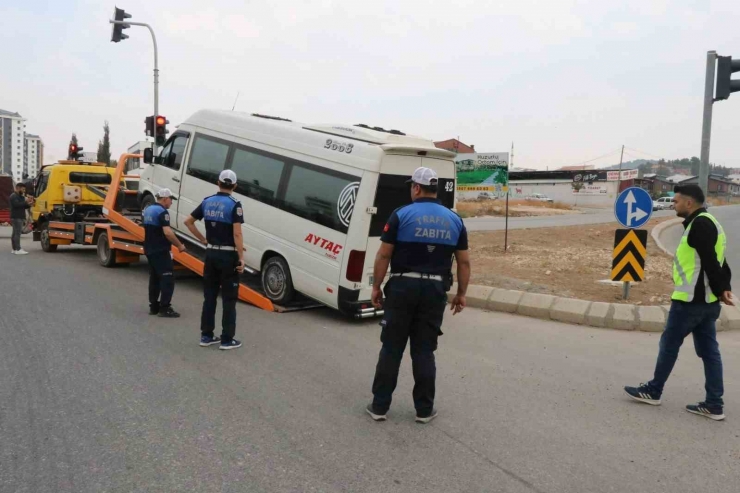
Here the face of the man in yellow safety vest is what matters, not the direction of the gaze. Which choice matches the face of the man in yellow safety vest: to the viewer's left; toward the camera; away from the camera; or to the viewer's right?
to the viewer's left

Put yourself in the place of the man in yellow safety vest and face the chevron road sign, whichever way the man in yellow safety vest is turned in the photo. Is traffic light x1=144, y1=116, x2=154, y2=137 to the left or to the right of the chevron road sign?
left

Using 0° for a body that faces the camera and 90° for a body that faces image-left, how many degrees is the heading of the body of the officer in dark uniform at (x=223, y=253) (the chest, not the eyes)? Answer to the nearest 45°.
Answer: approximately 225°

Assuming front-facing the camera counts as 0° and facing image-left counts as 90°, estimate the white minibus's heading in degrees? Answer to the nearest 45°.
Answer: approximately 135°

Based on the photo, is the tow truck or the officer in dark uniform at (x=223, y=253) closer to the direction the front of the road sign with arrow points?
the officer in dark uniform

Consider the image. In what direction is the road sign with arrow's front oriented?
toward the camera

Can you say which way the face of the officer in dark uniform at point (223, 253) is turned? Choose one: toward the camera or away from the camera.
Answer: away from the camera

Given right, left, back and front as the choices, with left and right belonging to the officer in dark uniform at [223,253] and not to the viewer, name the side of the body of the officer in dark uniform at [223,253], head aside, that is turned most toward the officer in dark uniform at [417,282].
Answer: right

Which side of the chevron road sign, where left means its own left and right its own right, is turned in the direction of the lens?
front

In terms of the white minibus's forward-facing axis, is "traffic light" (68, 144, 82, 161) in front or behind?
in front

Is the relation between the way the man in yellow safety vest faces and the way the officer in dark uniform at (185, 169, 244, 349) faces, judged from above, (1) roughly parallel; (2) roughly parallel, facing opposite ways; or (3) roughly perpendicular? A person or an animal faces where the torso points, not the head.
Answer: roughly perpendicular

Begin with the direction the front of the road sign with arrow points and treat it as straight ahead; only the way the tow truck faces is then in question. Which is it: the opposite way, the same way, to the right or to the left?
to the right

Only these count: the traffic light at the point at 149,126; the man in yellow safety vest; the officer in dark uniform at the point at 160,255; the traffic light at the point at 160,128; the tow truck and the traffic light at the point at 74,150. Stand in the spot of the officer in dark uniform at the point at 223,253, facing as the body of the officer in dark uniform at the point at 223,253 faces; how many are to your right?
1

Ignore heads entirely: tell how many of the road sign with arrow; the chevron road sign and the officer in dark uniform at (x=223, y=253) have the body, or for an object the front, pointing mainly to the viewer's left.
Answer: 0

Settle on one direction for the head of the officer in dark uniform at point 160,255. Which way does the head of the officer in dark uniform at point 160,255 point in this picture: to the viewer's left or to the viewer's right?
to the viewer's right

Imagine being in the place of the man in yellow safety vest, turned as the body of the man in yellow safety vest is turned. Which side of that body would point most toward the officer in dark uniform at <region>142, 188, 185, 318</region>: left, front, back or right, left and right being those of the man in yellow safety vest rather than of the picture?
front

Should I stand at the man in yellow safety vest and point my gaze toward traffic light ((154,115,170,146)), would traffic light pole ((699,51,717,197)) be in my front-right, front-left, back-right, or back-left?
front-right
